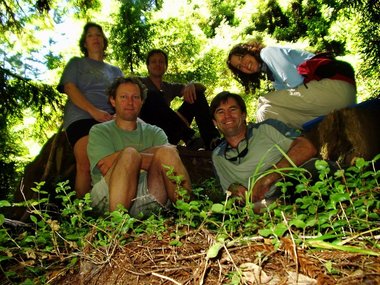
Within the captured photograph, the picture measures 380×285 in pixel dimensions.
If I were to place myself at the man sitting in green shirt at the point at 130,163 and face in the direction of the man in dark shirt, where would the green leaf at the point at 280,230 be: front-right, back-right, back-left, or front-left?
back-right

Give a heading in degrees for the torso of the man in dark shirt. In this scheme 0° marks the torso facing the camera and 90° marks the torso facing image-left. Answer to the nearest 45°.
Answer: approximately 315°

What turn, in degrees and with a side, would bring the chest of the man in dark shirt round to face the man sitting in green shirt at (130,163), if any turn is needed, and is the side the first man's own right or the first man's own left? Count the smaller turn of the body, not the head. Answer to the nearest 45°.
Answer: approximately 45° to the first man's own right
